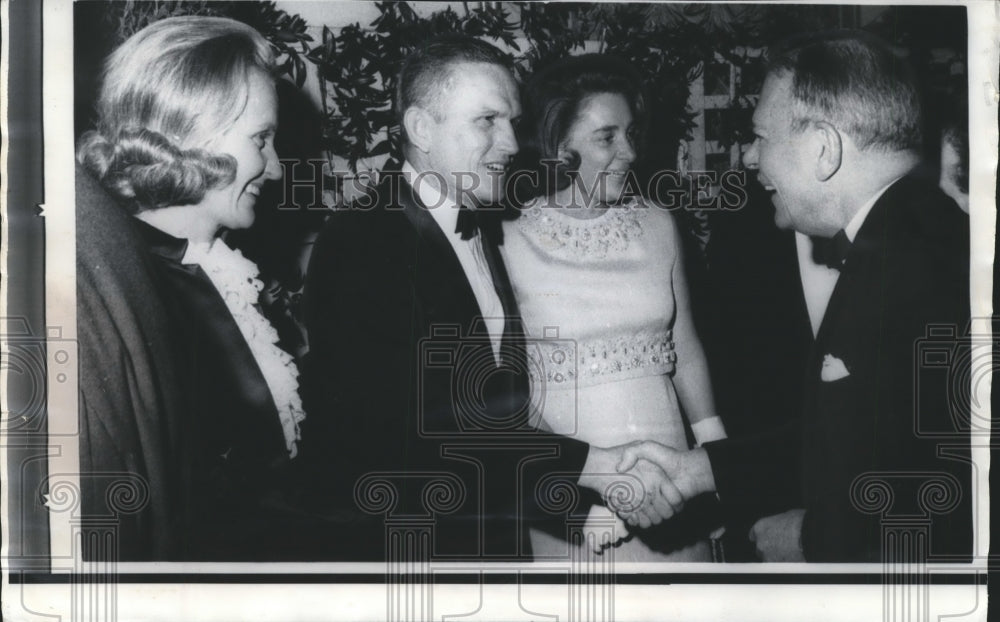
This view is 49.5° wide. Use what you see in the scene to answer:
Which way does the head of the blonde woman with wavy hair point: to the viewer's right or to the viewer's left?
to the viewer's right

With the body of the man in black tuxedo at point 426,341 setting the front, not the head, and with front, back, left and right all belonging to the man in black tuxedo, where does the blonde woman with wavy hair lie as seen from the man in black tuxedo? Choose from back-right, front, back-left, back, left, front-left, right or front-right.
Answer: back-right

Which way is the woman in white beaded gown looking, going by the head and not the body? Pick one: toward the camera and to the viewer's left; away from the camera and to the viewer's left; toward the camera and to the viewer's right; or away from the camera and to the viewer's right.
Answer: toward the camera and to the viewer's right

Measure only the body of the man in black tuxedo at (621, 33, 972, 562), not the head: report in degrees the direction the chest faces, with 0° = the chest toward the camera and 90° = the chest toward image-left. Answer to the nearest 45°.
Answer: approximately 90°

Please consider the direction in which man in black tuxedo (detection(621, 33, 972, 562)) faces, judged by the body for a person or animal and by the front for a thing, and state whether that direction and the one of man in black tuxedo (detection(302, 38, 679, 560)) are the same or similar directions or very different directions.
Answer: very different directions

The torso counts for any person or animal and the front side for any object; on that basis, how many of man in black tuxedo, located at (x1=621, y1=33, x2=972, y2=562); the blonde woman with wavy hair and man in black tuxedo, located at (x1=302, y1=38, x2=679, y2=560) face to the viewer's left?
1

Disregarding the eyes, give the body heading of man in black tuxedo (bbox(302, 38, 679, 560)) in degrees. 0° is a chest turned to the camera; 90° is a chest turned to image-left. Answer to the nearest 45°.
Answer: approximately 315°

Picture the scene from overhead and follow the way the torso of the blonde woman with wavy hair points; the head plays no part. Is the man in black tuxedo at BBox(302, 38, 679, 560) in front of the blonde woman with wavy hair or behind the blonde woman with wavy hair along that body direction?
in front

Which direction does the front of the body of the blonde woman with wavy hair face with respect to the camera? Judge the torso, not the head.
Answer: to the viewer's right

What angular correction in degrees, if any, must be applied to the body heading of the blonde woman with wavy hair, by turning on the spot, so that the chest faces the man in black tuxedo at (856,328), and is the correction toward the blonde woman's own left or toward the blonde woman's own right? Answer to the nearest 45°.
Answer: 0° — they already face them

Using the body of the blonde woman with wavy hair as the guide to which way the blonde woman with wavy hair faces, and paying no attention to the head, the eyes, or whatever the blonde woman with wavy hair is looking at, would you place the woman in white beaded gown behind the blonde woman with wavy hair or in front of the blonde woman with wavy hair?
in front

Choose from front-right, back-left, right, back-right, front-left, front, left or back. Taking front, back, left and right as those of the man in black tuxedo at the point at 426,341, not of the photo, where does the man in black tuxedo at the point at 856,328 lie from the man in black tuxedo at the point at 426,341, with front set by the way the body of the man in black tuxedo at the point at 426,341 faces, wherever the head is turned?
front-left

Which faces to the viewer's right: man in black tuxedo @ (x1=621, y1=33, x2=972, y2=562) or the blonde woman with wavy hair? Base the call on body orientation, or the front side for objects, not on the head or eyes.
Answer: the blonde woman with wavy hair
